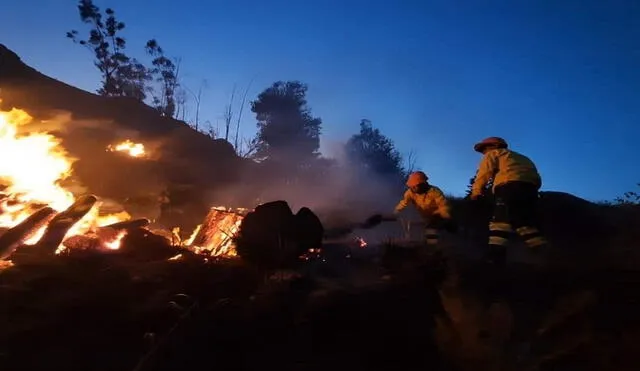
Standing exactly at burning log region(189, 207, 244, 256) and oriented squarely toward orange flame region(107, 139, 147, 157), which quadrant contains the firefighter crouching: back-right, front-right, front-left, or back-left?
back-right

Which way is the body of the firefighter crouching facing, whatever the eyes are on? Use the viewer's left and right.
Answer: facing the viewer and to the left of the viewer

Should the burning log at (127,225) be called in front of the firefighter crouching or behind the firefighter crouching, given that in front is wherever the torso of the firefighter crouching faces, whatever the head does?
in front

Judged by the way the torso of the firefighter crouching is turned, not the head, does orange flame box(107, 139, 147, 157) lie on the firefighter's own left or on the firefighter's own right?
on the firefighter's own right

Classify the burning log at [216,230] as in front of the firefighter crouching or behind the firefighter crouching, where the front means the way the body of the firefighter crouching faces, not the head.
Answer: in front

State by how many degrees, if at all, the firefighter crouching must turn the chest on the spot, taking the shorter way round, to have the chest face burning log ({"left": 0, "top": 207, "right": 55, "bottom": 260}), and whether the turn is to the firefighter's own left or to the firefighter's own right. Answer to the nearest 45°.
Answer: approximately 45° to the firefighter's own right

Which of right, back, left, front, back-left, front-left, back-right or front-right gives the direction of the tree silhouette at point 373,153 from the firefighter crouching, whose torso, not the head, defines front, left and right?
back-right

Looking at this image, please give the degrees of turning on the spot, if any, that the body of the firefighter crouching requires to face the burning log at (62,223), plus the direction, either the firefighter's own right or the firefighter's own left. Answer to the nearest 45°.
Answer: approximately 45° to the firefighter's own right

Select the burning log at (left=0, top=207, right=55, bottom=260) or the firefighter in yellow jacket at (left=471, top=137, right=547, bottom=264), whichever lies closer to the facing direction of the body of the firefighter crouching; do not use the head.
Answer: the burning log

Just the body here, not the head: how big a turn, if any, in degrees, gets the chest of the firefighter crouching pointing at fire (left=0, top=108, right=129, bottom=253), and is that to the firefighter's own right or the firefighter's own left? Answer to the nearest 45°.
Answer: approximately 45° to the firefighter's own right
